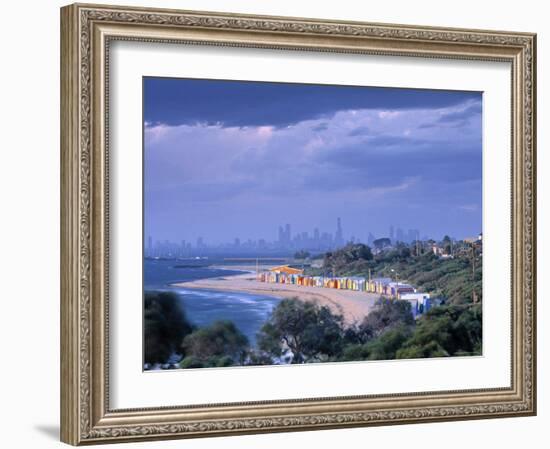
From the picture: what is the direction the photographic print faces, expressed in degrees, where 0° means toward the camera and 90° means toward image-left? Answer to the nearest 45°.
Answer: approximately 315°

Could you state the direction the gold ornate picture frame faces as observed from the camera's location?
facing the viewer and to the right of the viewer
